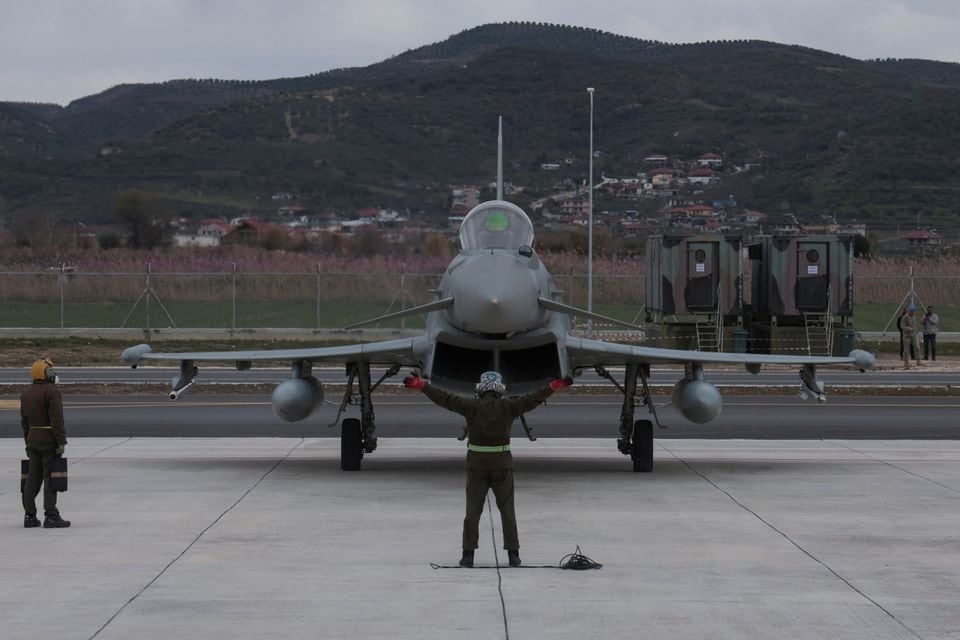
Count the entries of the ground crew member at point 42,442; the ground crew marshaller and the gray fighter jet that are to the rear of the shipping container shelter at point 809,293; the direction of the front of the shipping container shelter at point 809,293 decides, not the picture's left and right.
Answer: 0

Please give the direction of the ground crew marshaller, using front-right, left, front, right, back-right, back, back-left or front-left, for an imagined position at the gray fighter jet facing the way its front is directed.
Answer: front

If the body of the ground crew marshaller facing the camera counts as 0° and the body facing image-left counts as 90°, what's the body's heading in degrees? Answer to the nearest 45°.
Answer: approximately 180°

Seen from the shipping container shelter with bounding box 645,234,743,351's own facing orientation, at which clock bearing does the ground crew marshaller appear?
The ground crew marshaller is roughly at 12 o'clock from the shipping container shelter.

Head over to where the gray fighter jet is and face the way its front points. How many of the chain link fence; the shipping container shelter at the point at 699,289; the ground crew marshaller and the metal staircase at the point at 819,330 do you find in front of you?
1

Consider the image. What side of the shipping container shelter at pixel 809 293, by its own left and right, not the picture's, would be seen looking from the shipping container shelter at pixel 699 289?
right

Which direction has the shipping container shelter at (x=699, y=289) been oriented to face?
toward the camera

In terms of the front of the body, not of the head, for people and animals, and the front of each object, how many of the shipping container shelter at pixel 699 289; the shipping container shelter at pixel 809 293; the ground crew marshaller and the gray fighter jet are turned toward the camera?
3

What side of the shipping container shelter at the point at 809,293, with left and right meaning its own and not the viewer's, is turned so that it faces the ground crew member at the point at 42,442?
front

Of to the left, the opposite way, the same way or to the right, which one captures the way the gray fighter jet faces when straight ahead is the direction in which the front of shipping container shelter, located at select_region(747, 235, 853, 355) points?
the same way

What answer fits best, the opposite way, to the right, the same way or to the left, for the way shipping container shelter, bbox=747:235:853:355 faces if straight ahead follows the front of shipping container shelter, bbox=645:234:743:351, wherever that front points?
the same way

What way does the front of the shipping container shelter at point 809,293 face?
toward the camera

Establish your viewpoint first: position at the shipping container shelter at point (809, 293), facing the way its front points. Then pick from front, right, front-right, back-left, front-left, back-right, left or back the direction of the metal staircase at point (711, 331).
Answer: right
